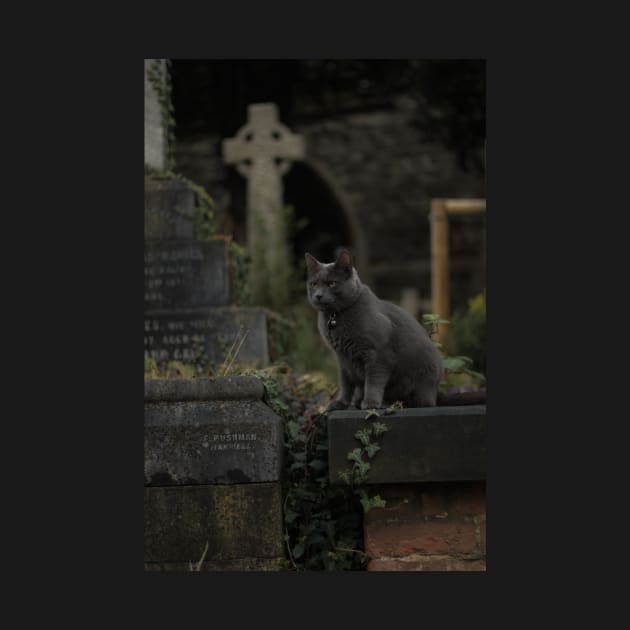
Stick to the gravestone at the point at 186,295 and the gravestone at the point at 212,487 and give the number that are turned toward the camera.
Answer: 2

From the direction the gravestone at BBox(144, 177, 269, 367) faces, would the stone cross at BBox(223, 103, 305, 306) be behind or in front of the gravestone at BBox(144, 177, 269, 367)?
behind

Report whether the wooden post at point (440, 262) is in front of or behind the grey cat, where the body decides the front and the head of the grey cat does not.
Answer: behind

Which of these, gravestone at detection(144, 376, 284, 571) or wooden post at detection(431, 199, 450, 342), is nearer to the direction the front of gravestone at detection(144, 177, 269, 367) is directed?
the gravestone

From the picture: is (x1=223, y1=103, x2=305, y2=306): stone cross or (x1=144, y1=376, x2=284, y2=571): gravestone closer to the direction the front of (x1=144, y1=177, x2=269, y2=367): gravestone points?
the gravestone

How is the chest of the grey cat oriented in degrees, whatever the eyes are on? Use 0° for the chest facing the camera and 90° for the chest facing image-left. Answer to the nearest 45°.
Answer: approximately 45°

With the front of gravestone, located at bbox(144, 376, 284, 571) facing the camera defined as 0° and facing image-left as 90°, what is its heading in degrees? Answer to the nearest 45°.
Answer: approximately 0°

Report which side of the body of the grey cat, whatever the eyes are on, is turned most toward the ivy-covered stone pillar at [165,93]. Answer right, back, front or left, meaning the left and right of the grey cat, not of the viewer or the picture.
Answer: right

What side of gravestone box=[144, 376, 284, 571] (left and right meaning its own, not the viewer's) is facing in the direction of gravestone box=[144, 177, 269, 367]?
back

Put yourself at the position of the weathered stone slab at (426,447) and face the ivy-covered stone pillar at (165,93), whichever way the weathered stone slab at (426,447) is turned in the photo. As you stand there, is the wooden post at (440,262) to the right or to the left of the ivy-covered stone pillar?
right

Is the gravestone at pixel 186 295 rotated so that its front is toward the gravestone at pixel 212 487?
yes

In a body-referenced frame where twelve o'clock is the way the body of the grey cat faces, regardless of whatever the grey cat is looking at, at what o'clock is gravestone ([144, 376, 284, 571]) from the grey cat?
The gravestone is roughly at 1 o'clock from the grey cat.
